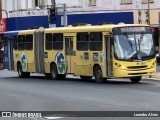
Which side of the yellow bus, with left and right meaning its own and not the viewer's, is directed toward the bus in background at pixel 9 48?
back

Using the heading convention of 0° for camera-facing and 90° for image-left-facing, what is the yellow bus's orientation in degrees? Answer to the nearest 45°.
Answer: approximately 315°
